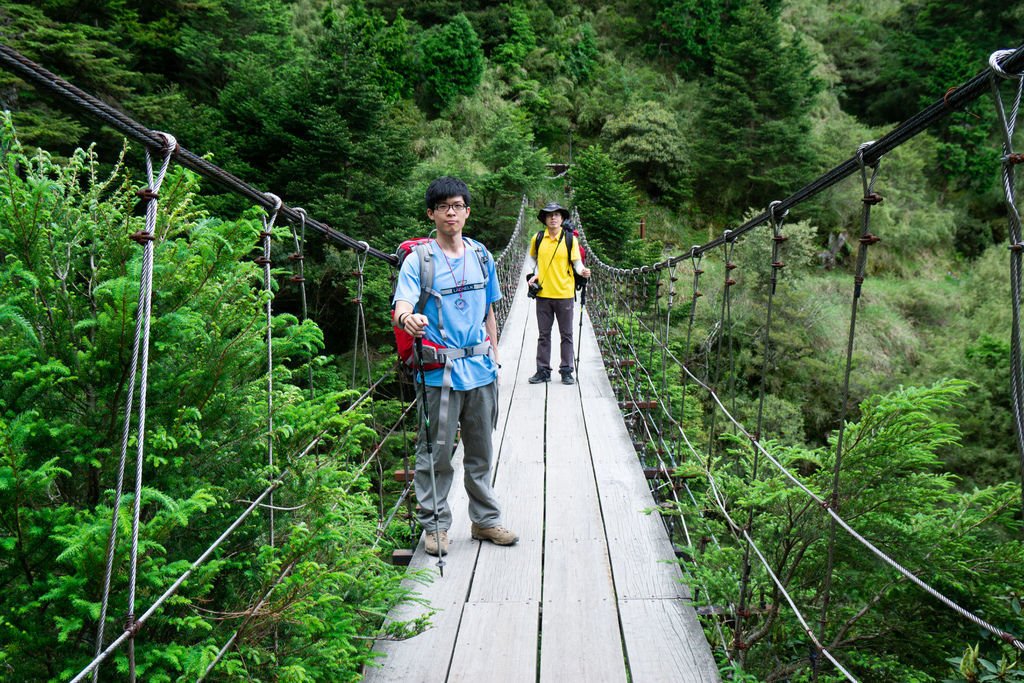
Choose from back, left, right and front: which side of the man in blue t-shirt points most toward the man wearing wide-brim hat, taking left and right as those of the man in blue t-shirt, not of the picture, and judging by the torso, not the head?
back

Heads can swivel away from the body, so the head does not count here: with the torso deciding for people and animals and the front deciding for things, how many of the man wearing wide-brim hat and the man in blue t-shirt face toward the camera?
2

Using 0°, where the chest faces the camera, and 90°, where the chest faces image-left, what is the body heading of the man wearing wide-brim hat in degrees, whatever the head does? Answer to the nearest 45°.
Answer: approximately 0°

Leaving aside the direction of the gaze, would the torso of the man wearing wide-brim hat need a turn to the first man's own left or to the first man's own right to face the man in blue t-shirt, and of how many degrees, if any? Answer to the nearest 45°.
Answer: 0° — they already face them
